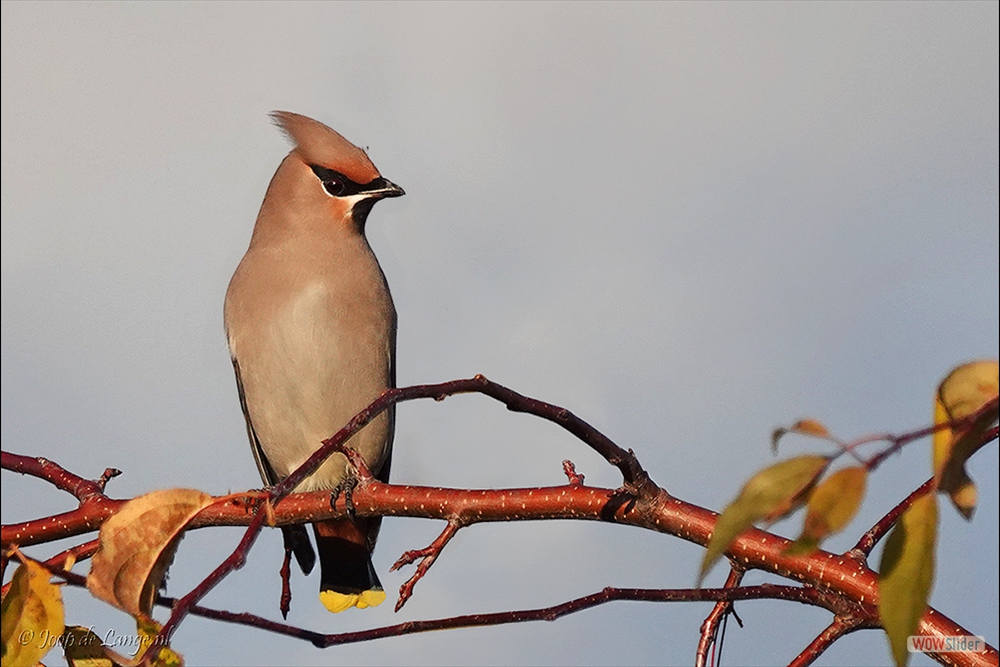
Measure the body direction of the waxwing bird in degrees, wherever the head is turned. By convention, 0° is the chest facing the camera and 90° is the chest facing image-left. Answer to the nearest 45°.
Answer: approximately 0°
